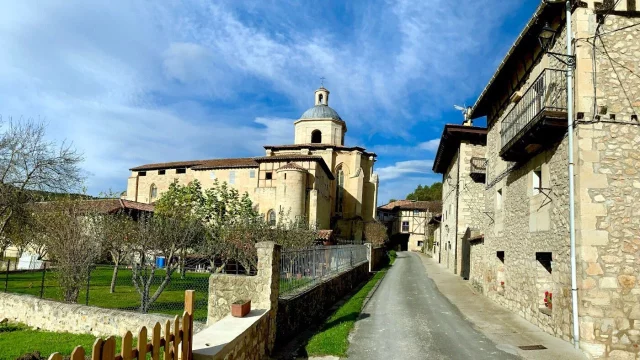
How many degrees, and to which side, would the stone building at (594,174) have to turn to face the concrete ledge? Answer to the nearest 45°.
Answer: approximately 45° to its left

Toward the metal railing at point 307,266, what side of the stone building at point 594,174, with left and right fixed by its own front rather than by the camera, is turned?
front

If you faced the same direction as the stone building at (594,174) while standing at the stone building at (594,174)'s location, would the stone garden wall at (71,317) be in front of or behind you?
in front

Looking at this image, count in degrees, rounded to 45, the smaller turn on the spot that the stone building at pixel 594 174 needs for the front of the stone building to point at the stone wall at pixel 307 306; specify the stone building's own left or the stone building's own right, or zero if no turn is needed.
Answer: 0° — it already faces it

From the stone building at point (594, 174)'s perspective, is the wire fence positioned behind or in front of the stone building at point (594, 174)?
in front

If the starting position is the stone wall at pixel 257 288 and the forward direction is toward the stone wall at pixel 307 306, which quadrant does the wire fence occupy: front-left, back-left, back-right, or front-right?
front-left

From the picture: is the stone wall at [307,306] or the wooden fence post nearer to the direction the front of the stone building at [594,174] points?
the stone wall

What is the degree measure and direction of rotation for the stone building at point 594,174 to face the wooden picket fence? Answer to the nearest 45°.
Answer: approximately 45° to its left

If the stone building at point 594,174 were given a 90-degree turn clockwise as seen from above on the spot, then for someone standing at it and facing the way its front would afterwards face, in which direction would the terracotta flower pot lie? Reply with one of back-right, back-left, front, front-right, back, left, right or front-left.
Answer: back-left

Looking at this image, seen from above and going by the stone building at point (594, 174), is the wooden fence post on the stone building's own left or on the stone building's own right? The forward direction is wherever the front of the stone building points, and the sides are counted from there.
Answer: on the stone building's own left

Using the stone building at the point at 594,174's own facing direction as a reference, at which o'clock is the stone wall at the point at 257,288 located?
The stone wall is roughly at 11 o'clock from the stone building.

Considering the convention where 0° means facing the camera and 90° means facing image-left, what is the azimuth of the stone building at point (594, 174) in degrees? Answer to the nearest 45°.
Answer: approximately 90°

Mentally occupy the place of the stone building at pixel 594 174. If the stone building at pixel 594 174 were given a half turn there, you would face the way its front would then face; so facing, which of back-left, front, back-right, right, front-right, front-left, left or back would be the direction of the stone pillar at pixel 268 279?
back-right
